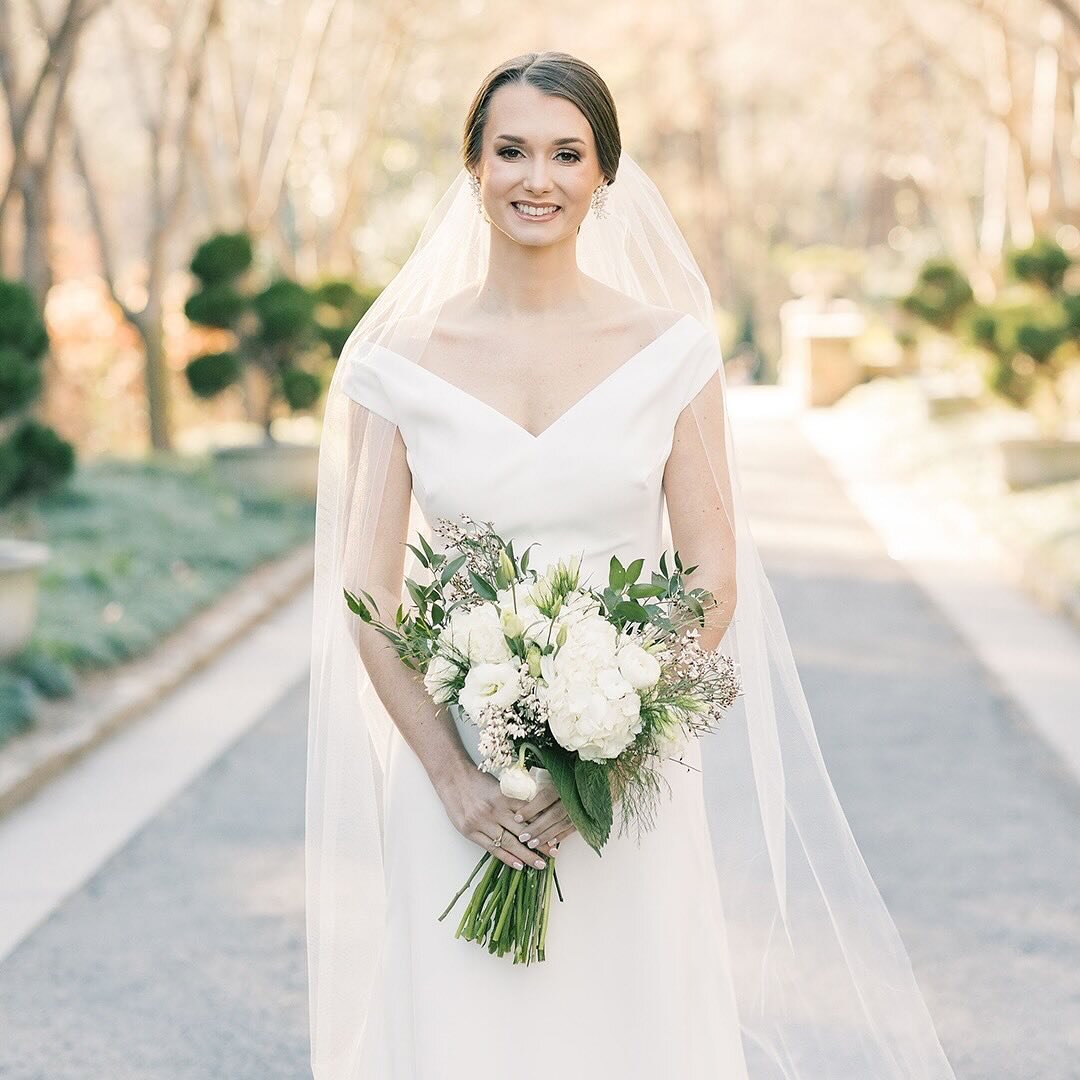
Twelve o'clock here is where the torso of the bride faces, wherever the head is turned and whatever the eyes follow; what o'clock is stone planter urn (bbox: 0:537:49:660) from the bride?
The stone planter urn is roughly at 5 o'clock from the bride.

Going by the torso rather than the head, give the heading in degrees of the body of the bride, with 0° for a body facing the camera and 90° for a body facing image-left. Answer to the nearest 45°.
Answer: approximately 0°

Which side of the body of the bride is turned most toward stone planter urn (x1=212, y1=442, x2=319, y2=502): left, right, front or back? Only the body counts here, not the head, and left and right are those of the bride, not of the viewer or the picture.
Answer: back

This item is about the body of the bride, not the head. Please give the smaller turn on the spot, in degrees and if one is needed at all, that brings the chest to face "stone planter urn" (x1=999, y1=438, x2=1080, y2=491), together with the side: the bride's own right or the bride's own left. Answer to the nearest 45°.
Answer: approximately 180°

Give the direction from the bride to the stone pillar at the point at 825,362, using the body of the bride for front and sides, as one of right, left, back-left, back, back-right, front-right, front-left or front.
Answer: back

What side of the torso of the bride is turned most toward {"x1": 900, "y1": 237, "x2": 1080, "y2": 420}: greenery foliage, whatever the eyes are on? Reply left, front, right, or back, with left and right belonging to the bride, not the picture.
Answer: back

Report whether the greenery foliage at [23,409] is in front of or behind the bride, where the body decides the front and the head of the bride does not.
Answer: behind
